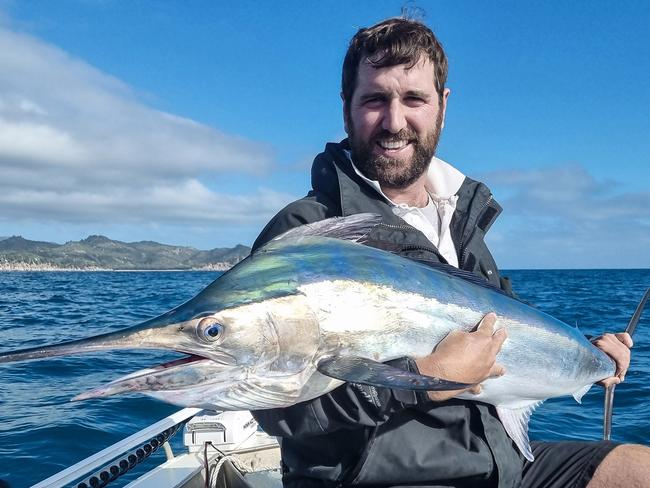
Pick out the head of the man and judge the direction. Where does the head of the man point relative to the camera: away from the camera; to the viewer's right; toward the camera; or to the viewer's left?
toward the camera

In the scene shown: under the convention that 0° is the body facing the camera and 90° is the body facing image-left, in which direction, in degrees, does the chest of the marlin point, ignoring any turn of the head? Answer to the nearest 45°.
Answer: approximately 90°

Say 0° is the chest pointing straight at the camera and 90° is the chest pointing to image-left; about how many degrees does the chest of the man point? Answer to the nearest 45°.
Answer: approximately 315°
